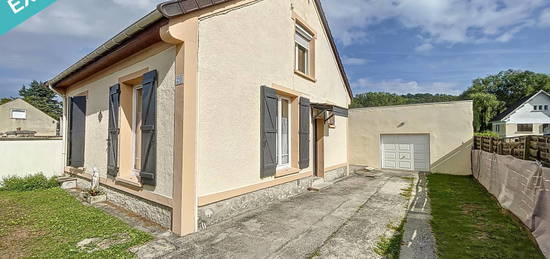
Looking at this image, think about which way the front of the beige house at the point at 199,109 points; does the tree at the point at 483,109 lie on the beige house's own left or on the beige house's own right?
on the beige house's own left

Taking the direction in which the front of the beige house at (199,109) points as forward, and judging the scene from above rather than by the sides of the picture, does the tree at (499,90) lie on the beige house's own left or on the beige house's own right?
on the beige house's own left

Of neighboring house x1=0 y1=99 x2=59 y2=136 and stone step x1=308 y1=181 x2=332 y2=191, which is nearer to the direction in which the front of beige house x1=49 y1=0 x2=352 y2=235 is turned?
the stone step

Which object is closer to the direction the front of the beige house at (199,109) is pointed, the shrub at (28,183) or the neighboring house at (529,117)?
the neighboring house

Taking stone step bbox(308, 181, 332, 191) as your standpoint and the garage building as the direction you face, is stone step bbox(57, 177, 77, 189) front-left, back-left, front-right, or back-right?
back-left

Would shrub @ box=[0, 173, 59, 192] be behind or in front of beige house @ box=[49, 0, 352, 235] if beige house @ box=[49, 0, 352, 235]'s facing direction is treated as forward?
behind

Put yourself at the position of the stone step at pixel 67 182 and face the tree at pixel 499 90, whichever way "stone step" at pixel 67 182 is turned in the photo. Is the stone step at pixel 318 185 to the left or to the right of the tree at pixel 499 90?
right

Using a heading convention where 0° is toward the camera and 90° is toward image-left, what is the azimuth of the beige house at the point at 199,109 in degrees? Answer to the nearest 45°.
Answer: approximately 315°

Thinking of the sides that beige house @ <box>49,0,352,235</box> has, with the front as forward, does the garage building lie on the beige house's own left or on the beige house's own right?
on the beige house's own left
